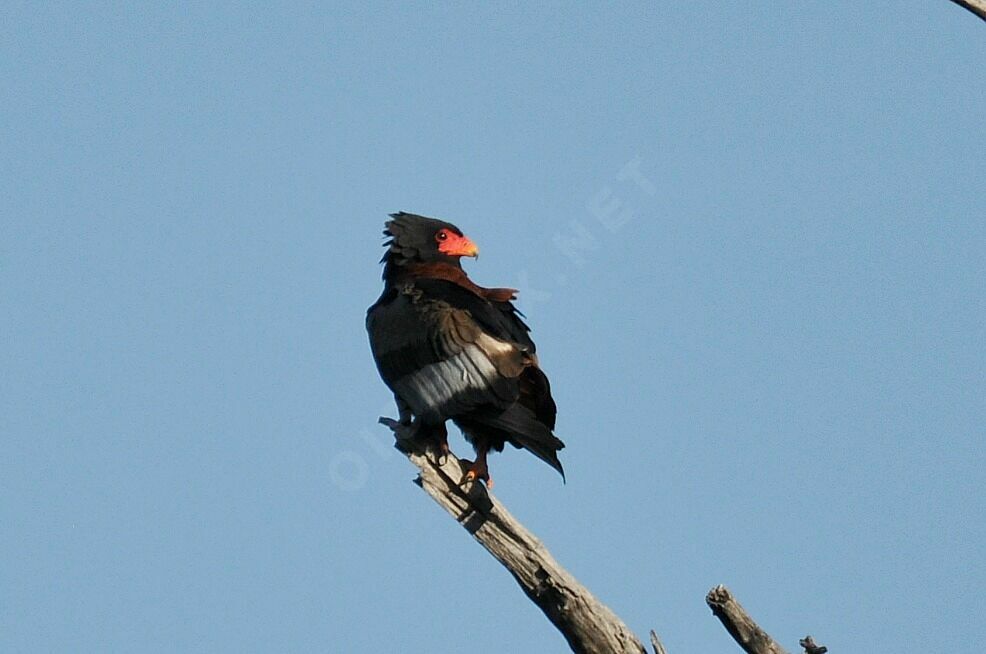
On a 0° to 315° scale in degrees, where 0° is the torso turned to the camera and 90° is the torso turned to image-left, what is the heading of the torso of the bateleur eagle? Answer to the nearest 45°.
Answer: approximately 135°
